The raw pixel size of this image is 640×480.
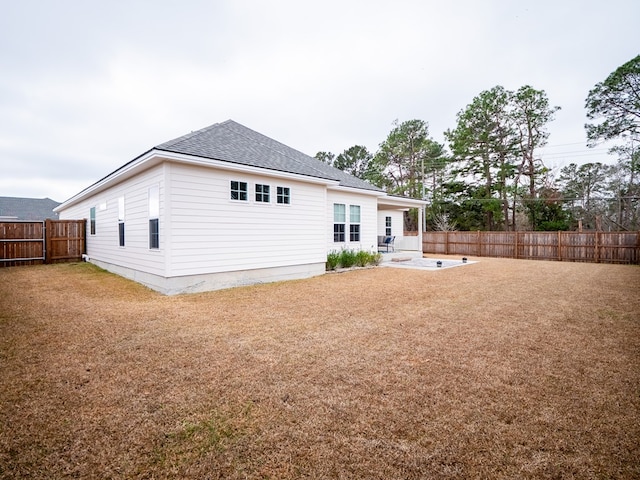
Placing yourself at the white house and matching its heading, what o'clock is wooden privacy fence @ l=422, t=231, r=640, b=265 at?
The wooden privacy fence is roughly at 4 o'clock from the white house.

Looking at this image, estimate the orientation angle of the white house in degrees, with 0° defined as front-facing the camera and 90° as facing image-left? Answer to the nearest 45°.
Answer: approximately 135°

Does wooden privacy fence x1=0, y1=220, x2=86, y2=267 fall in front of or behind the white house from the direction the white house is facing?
in front

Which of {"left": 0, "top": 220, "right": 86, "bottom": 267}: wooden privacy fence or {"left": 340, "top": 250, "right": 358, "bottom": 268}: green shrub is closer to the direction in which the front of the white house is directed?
the wooden privacy fence
